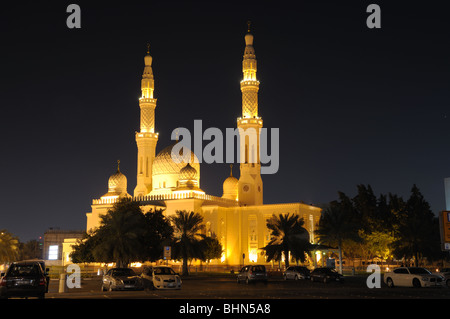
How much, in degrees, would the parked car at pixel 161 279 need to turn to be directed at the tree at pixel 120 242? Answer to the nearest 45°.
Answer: approximately 135° to its left

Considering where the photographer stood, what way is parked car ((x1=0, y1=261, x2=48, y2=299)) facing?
facing away from the viewer

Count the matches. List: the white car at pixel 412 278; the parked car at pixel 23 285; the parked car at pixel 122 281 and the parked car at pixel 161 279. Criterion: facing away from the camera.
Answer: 1

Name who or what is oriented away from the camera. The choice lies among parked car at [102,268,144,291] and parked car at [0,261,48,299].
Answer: parked car at [0,261,48,299]

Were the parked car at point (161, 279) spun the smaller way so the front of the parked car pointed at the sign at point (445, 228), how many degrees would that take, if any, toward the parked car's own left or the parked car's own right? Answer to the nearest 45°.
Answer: approximately 45° to the parked car's own left

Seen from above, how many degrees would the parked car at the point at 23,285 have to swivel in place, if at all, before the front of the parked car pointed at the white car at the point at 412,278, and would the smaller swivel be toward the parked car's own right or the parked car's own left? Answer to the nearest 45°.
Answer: approximately 90° to the parked car's own right

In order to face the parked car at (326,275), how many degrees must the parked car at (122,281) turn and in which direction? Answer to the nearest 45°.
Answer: approximately 90° to its left

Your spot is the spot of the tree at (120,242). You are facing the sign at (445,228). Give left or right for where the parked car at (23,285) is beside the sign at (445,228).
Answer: right

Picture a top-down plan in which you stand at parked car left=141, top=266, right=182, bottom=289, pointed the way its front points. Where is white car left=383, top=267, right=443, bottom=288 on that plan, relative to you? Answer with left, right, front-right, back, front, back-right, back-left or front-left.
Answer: front-left

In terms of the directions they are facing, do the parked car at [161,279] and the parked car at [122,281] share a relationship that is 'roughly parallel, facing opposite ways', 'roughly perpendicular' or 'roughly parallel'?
roughly parallel

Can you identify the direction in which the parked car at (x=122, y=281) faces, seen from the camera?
facing the viewer and to the right of the viewer
